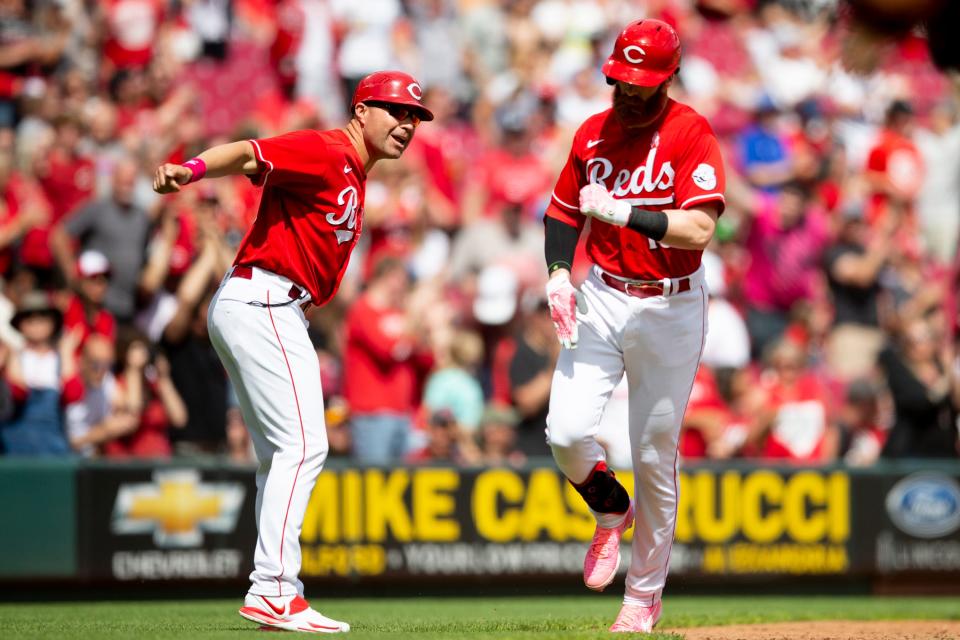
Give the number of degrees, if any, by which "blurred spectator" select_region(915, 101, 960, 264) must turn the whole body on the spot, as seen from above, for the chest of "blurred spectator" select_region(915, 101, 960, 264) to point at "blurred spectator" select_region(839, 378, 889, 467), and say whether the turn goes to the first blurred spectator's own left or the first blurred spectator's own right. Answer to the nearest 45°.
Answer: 0° — they already face them

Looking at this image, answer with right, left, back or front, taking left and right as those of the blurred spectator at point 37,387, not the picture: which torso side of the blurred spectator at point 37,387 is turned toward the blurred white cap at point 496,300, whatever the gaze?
left

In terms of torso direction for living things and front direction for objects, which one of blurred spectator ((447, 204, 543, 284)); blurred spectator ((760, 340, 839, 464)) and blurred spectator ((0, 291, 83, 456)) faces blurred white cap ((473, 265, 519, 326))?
blurred spectator ((447, 204, 543, 284))

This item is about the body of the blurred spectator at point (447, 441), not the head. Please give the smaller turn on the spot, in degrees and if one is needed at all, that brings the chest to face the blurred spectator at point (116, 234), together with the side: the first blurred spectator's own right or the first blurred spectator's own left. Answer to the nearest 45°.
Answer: approximately 90° to the first blurred spectator's own right

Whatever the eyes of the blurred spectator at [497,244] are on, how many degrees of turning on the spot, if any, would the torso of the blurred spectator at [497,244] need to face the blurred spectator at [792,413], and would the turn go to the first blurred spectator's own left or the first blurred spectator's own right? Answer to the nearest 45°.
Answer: approximately 45° to the first blurred spectator's own left

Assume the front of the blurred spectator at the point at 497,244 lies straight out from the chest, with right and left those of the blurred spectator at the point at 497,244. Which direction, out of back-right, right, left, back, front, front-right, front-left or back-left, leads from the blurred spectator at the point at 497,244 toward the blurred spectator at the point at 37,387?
front-right

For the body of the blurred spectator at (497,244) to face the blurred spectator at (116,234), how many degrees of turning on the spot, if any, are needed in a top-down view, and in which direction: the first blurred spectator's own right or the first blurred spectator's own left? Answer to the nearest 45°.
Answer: approximately 45° to the first blurred spectator's own right

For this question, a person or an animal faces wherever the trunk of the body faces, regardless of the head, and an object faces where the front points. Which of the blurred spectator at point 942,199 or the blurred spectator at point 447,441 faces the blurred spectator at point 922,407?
the blurred spectator at point 942,199

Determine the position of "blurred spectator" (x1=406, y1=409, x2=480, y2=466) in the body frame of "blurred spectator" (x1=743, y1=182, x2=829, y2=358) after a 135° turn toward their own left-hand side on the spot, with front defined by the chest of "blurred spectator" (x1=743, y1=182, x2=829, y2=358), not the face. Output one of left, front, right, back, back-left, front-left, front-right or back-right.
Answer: back

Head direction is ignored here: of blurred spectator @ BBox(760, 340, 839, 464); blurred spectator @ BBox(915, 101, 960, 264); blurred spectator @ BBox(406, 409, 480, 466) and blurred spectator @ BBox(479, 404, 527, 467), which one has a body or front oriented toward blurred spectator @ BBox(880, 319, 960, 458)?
blurred spectator @ BBox(915, 101, 960, 264)

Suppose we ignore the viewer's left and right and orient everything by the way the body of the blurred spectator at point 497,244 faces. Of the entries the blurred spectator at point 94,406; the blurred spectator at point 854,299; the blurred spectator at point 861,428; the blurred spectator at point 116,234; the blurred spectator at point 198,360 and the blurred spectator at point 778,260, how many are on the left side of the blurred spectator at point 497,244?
3

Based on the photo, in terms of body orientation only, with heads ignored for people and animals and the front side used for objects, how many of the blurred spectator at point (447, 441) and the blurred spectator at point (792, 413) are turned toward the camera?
2
